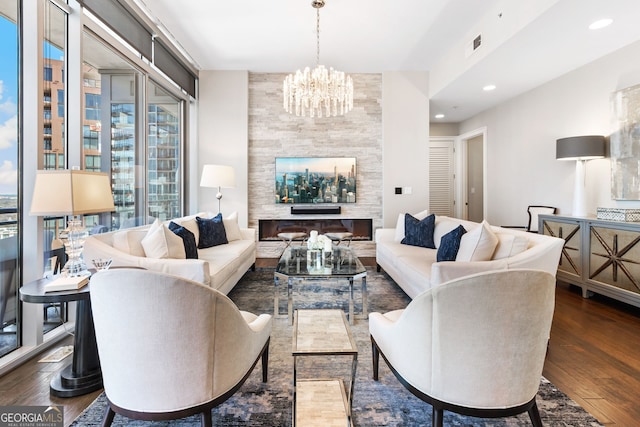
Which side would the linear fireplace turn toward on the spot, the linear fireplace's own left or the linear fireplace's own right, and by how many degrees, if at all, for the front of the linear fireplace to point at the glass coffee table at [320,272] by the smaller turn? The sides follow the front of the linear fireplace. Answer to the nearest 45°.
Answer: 0° — it already faces it

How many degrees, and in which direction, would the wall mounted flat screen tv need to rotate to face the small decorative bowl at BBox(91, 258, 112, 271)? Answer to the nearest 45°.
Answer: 0° — it already faces it

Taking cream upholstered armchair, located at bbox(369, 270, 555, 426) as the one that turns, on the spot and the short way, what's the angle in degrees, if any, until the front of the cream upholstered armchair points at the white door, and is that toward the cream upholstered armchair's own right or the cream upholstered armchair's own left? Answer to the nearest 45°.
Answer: approximately 45° to the cream upholstered armchair's own right

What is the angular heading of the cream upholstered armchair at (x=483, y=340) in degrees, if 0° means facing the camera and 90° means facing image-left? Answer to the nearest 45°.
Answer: approximately 135°

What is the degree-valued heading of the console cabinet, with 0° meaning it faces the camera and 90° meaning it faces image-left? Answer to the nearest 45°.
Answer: approximately 45°
